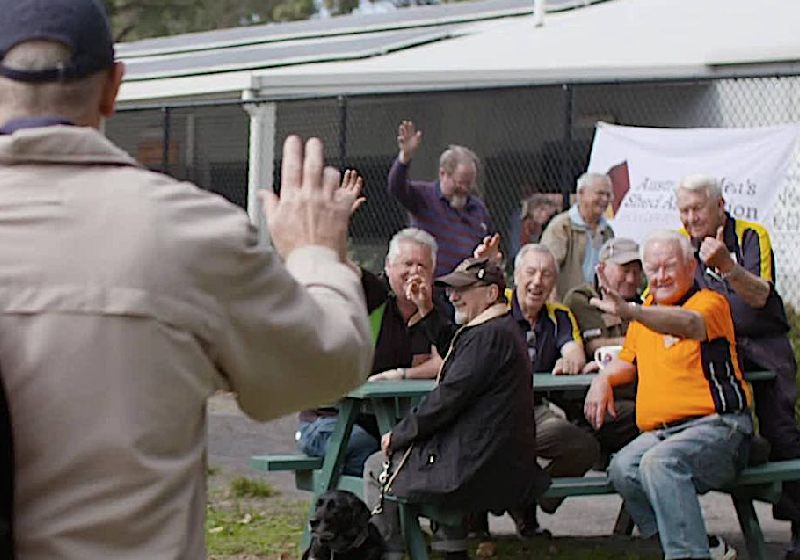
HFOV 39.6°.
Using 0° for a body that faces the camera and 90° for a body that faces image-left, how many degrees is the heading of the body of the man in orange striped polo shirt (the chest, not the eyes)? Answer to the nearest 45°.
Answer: approximately 45°

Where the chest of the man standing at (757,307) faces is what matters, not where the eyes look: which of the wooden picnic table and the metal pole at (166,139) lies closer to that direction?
the wooden picnic table

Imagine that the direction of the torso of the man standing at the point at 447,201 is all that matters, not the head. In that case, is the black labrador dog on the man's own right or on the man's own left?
on the man's own right

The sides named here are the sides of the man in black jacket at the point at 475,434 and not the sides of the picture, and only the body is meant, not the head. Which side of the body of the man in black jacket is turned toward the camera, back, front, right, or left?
left

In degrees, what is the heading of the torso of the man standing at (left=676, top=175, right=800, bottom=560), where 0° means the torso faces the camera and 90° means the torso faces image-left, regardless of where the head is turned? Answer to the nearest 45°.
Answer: approximately 45°

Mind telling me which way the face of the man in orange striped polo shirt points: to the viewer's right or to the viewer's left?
to the viewer's left

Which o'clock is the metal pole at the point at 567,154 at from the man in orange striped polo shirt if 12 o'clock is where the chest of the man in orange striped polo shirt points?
The metal pole is roughly at 4 o'clock from the man in orange striped polo shirt.

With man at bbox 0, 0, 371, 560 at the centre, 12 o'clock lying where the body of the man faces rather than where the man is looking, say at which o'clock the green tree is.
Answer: The green tree is roughly at 12 o'clock from the man.

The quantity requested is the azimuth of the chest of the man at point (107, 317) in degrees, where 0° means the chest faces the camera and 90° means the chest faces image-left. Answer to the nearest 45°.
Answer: approximately 180°
